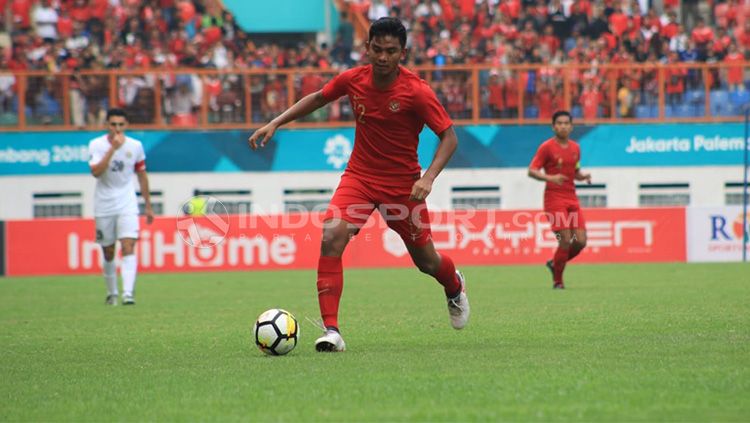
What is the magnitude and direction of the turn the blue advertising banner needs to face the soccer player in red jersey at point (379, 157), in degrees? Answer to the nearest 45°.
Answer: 0° — it already faces them

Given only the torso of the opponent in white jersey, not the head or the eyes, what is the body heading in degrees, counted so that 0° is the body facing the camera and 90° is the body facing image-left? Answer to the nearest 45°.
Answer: approximately 0°

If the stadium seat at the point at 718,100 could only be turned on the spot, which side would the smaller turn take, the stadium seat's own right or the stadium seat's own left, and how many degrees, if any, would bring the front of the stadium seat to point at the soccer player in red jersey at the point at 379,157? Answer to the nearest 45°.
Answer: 0° — it already faces them

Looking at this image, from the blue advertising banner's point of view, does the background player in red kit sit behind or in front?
in front

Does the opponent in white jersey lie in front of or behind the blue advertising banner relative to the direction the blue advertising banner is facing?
in front

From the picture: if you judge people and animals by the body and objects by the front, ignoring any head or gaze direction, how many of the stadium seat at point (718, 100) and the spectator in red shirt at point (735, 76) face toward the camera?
2

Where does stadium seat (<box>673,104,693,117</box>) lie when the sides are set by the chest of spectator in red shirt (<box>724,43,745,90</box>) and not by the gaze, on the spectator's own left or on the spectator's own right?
on the spectator's own right

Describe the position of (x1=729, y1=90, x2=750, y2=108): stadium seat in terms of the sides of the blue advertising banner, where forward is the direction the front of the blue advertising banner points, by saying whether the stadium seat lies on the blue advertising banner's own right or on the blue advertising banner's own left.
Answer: on the blue advertising banner's own left

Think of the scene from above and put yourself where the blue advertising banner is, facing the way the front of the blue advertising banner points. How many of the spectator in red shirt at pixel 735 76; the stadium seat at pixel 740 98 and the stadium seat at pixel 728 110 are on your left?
3
